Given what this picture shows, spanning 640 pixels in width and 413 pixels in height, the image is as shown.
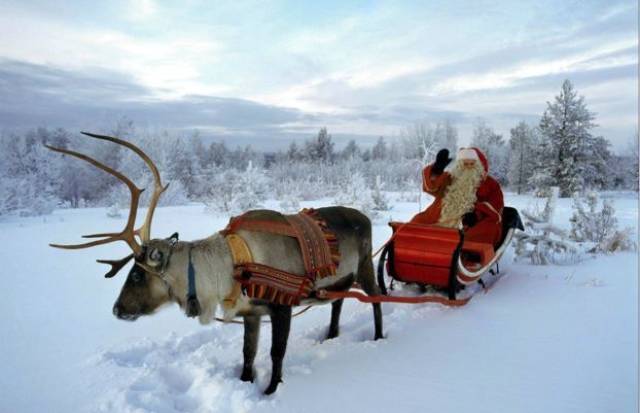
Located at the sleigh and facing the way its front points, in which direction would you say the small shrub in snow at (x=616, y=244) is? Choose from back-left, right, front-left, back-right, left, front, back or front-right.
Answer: back

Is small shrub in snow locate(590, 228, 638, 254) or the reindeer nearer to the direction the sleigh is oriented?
the reindeer

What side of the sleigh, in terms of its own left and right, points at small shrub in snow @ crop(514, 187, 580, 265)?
back

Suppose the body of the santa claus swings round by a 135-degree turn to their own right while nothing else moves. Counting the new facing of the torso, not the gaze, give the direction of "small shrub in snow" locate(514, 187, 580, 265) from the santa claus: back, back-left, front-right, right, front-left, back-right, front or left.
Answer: front-right

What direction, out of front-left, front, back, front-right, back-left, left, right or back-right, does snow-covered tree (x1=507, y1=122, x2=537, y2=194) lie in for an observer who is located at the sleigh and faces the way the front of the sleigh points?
back-right

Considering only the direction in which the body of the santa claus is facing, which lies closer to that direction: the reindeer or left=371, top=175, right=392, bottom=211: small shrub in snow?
the reindeer

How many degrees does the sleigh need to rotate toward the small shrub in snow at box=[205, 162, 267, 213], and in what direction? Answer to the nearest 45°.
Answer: approximately 90° to its right

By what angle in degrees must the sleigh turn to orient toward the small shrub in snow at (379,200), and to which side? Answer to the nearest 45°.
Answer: approximately 135° to its right

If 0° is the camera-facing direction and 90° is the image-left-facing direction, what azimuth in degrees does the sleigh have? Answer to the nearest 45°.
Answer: approximately 45°

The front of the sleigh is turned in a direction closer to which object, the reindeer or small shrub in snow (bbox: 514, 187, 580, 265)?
the reindeer

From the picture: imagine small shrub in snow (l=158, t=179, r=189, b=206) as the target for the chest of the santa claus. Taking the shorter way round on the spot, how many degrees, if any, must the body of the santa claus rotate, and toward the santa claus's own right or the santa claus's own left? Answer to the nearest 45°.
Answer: approximately 90° to the santa claus's own right

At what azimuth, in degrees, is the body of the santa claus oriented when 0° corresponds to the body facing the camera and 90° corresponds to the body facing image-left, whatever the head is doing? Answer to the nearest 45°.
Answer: approximately 45°

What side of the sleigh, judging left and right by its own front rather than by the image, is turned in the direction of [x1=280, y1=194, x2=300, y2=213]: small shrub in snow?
right

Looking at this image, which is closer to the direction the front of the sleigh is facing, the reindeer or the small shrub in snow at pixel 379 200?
the reindeer
